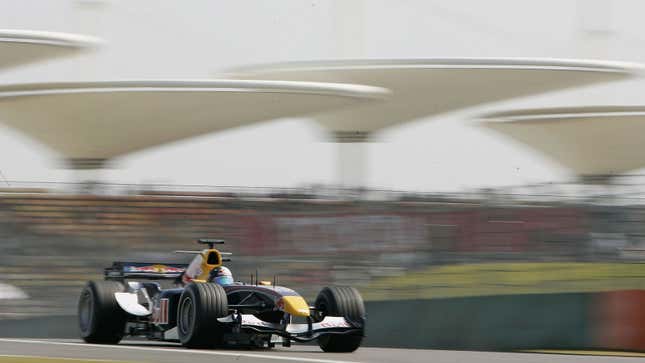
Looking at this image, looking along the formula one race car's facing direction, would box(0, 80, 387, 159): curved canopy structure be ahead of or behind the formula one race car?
behind

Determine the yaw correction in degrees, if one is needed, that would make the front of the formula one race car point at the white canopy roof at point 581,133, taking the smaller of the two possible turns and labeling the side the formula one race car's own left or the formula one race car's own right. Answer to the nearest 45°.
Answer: approximately 90° to the formula one race car's own left

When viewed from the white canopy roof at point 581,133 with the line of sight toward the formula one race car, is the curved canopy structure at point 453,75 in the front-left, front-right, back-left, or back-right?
front-right

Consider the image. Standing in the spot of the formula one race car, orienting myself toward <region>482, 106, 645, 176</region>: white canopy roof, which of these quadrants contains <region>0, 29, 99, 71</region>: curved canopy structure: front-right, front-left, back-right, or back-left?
front-left

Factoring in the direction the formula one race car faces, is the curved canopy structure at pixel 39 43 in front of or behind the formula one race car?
behind

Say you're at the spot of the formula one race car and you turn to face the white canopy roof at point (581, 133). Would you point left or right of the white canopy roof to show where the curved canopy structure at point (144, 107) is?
left

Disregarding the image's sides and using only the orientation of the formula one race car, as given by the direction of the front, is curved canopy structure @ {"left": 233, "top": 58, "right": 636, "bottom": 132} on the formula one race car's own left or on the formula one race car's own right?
on the formula one race car's own left

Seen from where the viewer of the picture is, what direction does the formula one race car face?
facing the viewer and to the right of the viewer
